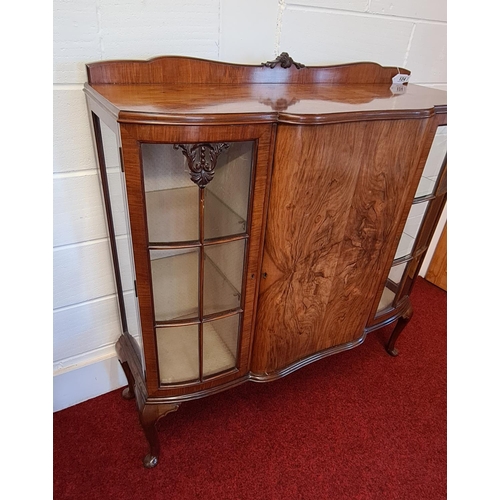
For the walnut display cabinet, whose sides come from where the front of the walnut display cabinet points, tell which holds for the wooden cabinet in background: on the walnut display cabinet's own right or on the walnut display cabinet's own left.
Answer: on the walnut display cabinet's own left
